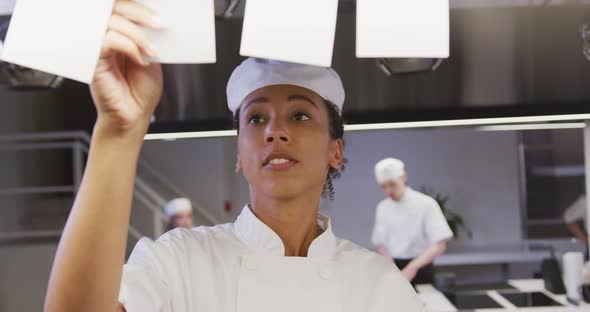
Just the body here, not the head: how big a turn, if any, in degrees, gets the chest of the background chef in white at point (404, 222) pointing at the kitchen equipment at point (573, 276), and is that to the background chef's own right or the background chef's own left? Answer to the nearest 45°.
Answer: approximately 90° to the background chef's own left

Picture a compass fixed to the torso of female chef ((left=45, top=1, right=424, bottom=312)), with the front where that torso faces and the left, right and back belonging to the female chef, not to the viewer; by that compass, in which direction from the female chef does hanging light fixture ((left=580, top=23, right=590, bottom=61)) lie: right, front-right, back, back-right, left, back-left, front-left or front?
back-left

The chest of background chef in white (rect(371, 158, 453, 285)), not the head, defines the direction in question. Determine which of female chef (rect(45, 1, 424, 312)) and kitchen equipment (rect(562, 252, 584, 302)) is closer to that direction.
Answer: the female chef

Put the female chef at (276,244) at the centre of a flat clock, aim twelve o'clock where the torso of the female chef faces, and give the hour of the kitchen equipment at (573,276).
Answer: The kitchen equipment is roughly at 7 o'clock from the female chef.

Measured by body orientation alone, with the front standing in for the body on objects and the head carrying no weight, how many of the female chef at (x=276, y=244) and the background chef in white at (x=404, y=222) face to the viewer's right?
0

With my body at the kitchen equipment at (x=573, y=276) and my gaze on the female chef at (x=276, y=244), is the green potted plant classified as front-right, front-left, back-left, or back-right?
back-right

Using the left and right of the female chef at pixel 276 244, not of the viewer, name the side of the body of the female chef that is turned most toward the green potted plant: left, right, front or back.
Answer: back

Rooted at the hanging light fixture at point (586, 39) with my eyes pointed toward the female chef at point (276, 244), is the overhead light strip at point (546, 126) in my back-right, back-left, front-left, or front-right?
back-right

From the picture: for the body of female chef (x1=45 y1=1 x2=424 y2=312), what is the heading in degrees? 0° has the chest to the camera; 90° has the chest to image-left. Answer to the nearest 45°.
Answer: approximately 0°

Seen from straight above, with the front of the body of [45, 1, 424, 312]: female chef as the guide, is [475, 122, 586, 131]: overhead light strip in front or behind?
behind
